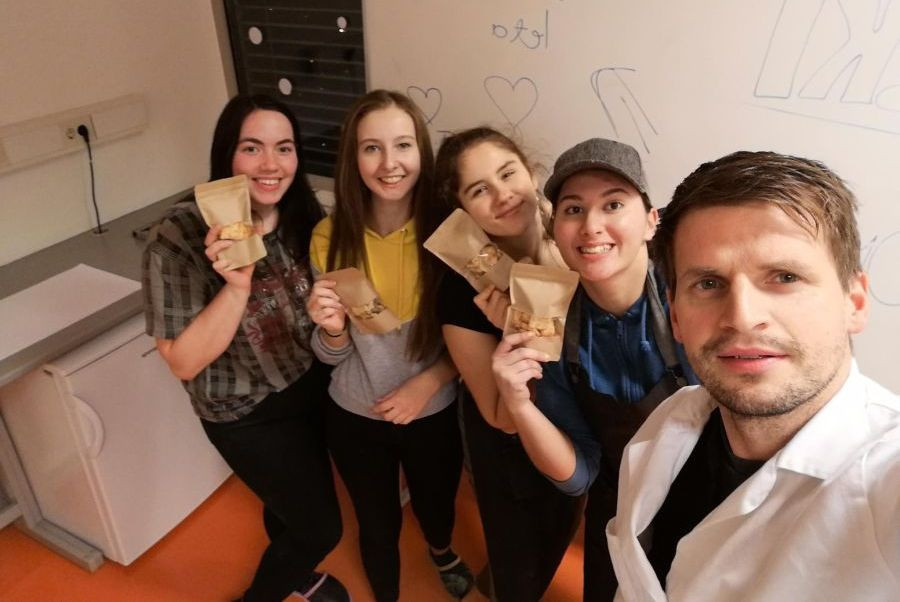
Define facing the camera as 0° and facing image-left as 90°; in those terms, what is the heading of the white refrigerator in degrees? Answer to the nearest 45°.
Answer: approximately 315°

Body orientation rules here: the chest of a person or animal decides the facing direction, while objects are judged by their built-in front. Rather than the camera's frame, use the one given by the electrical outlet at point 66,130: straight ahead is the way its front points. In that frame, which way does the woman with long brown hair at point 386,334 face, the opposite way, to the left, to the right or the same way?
to the right

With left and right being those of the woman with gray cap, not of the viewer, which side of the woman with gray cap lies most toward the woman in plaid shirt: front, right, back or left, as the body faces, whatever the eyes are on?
right

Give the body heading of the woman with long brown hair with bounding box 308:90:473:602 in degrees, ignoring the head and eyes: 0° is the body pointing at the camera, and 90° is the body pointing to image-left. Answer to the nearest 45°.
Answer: approximately 0°

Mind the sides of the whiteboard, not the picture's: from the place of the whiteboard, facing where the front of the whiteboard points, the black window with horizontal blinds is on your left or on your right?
on your right

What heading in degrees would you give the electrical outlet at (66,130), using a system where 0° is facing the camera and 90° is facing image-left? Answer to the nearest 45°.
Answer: approximately 315°
